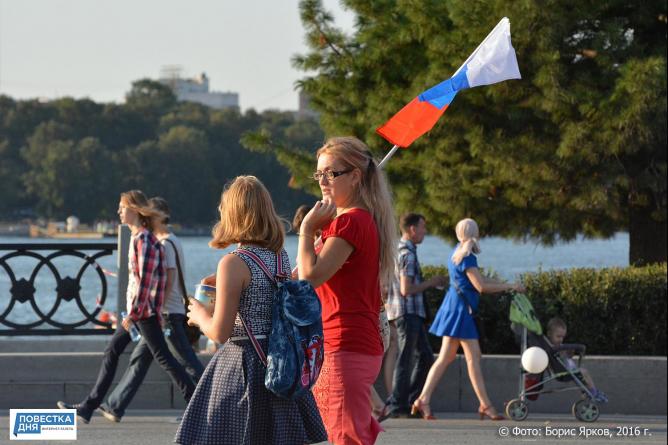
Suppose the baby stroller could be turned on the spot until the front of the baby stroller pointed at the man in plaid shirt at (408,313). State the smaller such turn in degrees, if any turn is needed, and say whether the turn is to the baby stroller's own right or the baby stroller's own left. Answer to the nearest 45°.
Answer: approximately 180°

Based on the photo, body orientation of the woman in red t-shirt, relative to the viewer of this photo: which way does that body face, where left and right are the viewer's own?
facing to the left of the viewer

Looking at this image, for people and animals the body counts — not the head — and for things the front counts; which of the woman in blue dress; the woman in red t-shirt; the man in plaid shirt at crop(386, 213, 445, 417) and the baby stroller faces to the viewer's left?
the woman in red t-shirt

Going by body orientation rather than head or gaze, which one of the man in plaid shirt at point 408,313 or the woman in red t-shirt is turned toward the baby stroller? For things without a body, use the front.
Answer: the man in plaid shirt

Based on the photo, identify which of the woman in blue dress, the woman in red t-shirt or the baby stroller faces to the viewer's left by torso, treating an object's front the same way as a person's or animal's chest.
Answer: the woman in red t-shirt

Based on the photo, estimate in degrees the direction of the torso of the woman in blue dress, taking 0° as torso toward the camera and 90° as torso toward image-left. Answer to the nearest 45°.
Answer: approximately 270°

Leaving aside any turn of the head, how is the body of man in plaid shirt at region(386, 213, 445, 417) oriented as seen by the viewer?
to the viewer's right

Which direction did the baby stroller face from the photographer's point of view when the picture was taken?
facing to the right of the viewer

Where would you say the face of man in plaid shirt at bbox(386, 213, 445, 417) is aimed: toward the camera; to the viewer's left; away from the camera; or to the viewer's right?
to the viewer's right

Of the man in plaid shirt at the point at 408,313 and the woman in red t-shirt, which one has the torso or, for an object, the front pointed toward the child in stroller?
the man in plaid shirt

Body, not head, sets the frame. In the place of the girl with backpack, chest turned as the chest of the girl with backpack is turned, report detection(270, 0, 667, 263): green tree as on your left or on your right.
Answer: on your right

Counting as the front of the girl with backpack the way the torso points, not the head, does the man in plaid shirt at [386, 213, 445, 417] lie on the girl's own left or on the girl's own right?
on the girl's own right

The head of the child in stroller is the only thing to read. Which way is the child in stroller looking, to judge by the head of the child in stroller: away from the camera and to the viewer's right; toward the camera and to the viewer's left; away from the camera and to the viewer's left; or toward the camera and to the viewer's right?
toward the camera and to the viewer's right

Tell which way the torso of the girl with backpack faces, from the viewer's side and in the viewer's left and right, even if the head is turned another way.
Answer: facing away from the viewer and to the left of the viewer
